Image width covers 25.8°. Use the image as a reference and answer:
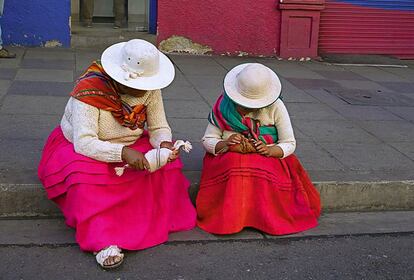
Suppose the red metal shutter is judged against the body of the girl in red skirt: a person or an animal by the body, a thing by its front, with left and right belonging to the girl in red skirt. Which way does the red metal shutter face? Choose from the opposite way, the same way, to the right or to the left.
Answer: the same way

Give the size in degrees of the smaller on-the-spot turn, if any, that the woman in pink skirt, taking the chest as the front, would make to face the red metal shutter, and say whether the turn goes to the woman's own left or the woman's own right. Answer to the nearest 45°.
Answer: approximately 90° to the woman's own left

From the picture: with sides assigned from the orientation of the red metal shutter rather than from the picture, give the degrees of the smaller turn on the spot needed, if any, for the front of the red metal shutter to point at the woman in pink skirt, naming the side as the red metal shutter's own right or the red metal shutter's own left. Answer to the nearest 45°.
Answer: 0° — it already faces them

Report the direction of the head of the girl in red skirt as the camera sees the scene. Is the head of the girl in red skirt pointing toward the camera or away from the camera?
toward the camera

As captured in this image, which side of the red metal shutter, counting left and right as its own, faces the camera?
front

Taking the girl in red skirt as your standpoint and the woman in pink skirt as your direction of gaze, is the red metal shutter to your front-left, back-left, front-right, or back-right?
back-right

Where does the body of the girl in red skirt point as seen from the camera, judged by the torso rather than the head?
toward the camera

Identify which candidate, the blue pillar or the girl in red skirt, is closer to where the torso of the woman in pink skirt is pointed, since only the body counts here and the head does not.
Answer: the girl in red skirt

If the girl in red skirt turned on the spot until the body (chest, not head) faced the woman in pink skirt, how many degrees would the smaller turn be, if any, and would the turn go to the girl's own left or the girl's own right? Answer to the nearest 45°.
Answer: approximately 45° to the girl's own right

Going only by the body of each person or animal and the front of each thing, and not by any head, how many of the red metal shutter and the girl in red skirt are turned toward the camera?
2

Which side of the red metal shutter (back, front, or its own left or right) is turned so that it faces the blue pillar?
right

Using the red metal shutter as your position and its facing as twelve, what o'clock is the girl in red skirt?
The girl in red skirt is roughly at 12 o'clock from the red metal shutter.

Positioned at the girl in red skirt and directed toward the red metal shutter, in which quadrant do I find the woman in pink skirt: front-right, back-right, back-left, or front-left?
back-left

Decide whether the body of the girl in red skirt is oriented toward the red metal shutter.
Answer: no
